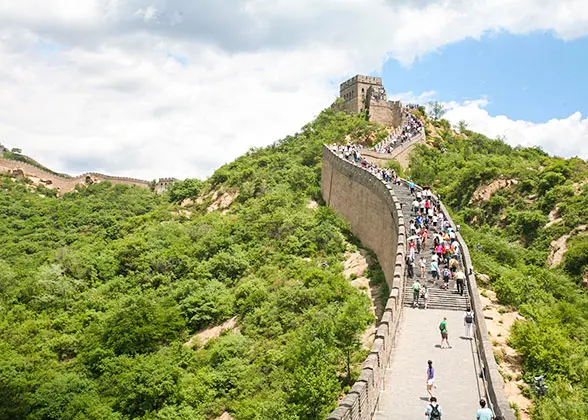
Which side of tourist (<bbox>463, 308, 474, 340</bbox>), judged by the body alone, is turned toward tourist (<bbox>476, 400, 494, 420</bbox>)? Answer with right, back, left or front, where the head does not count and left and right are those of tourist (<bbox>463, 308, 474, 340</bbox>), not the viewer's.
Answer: back

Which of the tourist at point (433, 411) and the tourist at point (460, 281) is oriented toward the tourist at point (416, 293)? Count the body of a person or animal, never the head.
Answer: the tourist at point (433, 411)

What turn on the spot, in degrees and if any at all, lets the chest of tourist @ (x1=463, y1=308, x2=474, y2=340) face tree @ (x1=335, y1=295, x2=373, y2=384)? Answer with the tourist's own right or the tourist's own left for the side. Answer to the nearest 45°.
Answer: approximately 45° to the tourist's own left

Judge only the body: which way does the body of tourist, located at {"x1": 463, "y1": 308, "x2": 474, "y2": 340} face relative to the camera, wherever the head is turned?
away from the camera

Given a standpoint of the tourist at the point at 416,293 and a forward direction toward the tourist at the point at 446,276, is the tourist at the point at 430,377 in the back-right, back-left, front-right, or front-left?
back-right

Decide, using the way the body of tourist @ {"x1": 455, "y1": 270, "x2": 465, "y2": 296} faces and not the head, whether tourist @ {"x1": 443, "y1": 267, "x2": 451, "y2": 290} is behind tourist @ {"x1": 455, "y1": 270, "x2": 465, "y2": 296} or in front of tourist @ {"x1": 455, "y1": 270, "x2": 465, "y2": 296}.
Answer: in front

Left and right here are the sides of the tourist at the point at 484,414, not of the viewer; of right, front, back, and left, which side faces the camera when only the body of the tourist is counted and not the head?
back

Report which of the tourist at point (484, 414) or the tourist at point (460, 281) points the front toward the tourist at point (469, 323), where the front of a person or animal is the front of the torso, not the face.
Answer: the tourist at point (484, 414)

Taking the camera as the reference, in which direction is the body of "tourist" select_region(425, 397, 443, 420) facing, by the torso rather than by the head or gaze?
away from the camera

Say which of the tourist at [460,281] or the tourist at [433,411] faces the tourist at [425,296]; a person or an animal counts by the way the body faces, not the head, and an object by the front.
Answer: the tourist at [433,411]

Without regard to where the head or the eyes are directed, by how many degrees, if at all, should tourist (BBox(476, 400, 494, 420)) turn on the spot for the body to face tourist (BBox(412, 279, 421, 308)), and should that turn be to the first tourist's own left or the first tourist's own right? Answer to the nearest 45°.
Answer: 0° — they already face them

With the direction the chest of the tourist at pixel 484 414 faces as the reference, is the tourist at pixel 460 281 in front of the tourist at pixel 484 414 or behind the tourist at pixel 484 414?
in front

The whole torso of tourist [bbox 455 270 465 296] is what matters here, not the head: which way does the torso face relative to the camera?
away from the camera

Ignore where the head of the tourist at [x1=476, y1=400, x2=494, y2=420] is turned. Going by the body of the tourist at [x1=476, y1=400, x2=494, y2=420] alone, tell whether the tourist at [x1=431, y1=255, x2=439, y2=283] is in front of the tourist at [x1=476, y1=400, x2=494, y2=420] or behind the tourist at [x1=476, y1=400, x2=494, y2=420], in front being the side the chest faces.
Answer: in front

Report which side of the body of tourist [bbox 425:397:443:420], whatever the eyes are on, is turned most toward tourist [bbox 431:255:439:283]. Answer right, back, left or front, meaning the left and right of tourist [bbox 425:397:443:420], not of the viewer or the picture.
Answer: front

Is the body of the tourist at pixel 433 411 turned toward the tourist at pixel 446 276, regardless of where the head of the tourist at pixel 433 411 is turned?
yes
